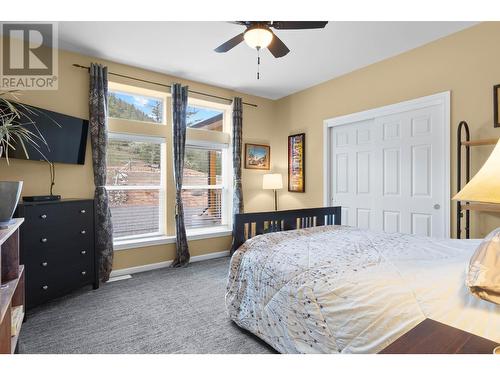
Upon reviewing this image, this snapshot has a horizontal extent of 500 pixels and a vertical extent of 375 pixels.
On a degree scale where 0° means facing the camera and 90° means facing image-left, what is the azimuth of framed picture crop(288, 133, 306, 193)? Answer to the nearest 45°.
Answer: approximately 45°

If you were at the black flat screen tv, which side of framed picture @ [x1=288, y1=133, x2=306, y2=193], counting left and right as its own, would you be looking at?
front

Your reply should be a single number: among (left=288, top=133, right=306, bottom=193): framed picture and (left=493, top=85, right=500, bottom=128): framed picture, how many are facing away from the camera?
0

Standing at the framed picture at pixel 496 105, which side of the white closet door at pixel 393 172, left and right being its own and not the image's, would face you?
left

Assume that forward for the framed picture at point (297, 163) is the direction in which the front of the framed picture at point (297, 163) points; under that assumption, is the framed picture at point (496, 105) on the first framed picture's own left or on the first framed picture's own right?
on the first framed picture's own left

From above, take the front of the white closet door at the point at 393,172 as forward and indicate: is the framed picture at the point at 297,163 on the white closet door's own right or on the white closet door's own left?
on the white closet door's own right

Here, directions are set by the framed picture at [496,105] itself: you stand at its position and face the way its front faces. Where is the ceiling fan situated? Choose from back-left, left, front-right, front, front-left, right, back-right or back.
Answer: front-right

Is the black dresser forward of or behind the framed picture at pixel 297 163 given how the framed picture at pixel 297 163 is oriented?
forward

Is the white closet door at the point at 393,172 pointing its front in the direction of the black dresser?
yes

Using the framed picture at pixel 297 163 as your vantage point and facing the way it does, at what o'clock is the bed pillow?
The bed pillow is roughly at 10 o'clock from the framed picture.

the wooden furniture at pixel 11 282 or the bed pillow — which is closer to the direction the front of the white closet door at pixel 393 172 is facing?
the wooden furniture
